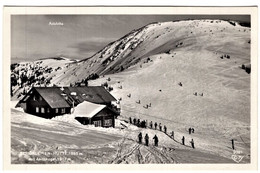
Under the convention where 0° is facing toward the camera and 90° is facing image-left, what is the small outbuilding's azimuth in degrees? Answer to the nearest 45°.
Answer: approximately 315°
